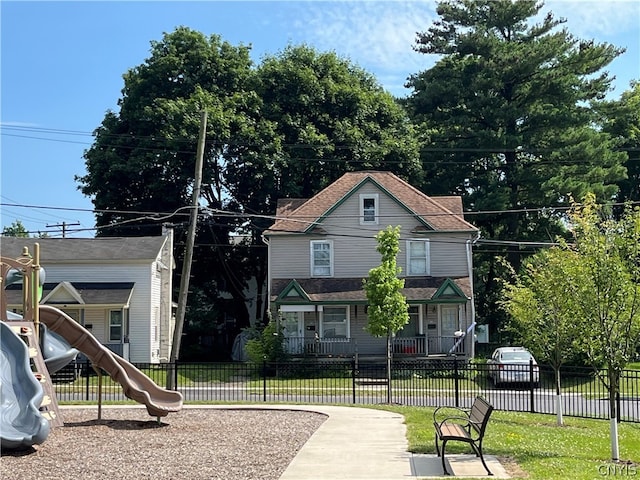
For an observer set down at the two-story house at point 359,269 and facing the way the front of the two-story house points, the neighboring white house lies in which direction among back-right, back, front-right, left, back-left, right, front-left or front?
right

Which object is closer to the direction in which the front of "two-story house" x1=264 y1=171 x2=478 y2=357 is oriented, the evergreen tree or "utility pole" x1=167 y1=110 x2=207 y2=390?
the utility pole

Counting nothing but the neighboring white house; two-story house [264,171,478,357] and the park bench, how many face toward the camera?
2

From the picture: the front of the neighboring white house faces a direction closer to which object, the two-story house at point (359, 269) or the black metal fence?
the black metal fence

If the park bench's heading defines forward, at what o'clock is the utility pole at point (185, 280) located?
The utility pole is roughly at 2 o'clock from the park bench.

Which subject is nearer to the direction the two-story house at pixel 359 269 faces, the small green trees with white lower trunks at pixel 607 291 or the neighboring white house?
the small green trees with white lower trunks

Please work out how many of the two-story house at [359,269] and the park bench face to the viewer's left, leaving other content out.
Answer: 1

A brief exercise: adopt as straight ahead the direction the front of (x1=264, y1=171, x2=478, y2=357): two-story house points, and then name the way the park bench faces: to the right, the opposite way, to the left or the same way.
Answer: to the right

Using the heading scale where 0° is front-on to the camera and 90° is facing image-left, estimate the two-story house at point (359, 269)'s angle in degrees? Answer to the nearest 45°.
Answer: approximately 0°

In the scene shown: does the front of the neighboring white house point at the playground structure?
yes

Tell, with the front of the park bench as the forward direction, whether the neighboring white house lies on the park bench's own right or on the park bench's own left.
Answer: on the park bench's own right

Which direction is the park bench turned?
to the viewer's left

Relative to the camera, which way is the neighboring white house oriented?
toward the camera

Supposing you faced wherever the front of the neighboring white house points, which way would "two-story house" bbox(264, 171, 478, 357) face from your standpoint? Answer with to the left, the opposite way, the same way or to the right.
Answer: the same way
